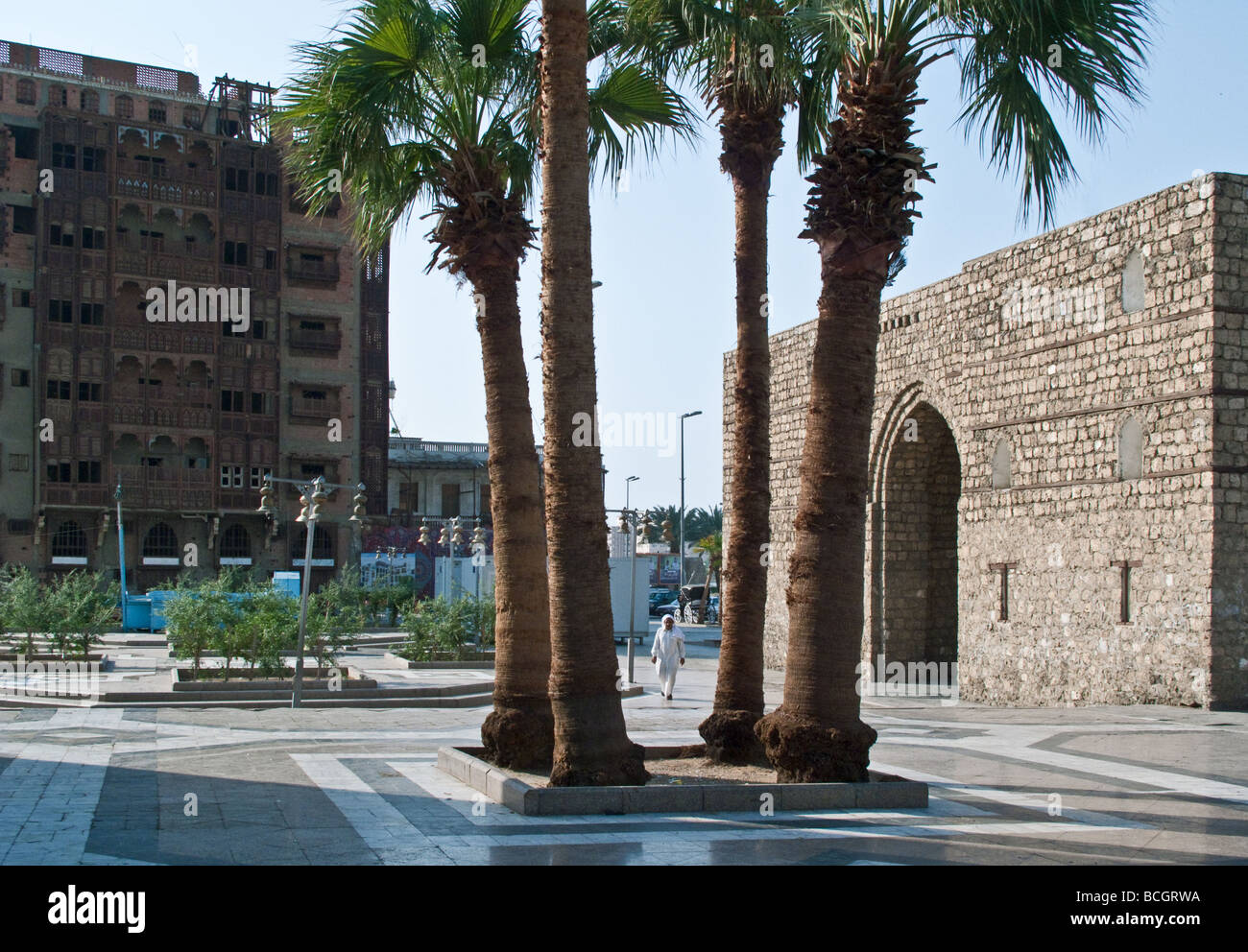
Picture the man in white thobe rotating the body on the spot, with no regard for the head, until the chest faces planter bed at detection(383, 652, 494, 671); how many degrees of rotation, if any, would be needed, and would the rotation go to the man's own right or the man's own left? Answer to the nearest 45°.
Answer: approximately 135° to the man's own right

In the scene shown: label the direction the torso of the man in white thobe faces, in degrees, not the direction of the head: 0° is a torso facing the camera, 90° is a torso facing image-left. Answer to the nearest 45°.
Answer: approximately 0°

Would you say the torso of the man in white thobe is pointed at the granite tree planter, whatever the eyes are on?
yes

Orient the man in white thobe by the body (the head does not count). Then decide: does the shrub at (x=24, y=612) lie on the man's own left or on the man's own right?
on the man's own right

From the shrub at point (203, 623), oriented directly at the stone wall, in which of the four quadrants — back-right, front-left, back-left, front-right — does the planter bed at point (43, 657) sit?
back-left

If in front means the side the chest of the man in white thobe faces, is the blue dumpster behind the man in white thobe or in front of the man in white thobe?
behind

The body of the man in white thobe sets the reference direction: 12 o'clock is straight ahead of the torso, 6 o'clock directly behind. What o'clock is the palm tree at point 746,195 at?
The palm tree is roughly at 12 o'clock from the man in white thobe.

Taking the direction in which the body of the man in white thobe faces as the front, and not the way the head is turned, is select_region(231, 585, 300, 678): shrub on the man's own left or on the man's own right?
on the man's own right

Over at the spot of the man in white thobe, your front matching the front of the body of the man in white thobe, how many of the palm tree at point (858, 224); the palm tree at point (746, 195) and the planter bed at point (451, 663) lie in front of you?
2

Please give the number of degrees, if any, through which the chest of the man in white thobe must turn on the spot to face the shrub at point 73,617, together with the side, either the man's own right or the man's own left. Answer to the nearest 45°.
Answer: approximately 90° to the man's own right
